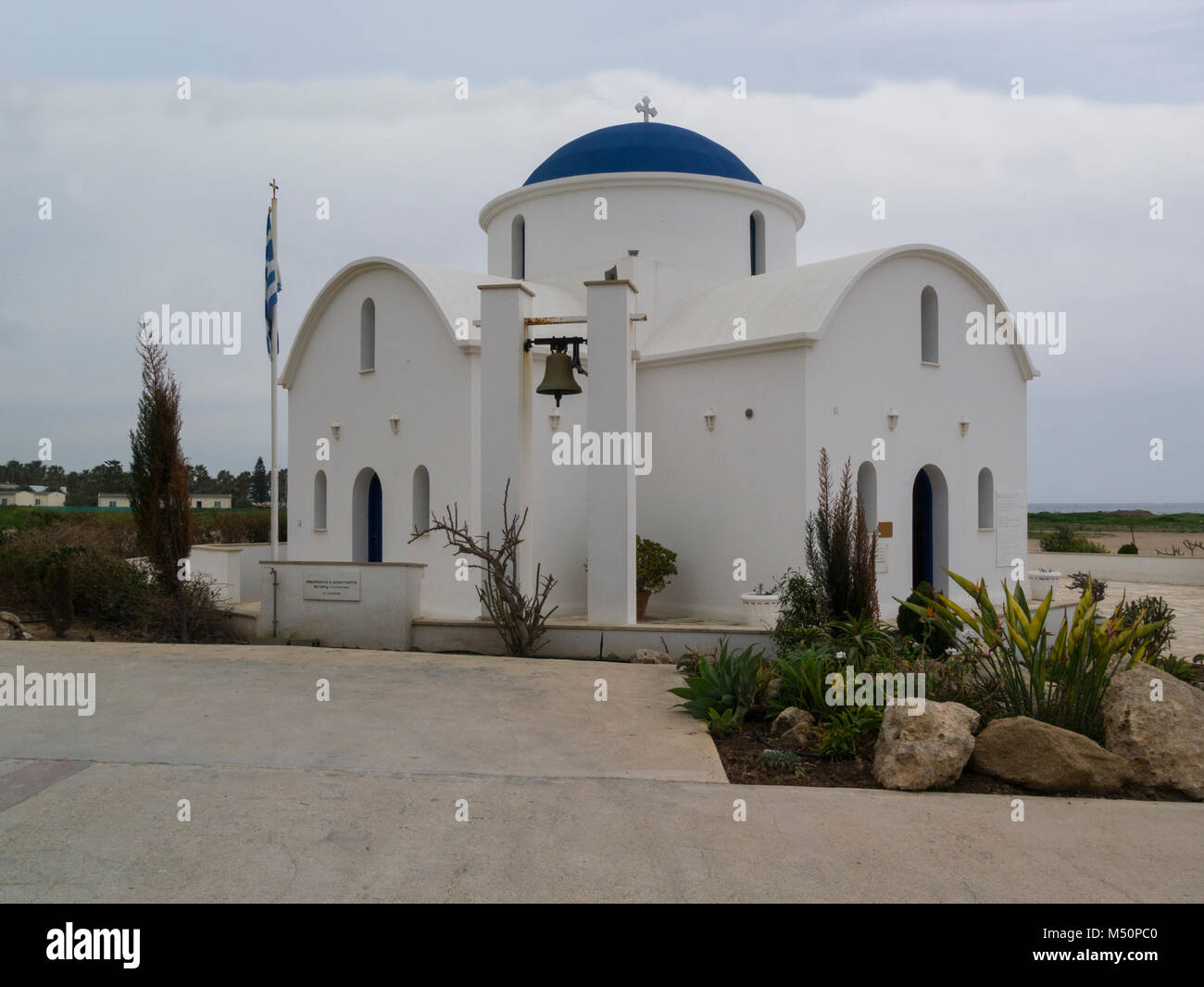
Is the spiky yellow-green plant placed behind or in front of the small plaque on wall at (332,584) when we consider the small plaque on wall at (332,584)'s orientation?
in front

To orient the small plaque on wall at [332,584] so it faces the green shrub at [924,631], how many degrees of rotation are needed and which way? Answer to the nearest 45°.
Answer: approximately 45° to its left

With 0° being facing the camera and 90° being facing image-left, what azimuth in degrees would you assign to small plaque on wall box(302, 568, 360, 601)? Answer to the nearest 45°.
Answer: approximately 0°

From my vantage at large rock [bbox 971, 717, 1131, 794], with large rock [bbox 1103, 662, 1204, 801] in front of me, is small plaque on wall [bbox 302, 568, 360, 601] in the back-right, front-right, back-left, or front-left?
back-left

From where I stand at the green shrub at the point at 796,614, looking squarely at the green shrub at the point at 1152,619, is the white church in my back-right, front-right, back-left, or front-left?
back-left

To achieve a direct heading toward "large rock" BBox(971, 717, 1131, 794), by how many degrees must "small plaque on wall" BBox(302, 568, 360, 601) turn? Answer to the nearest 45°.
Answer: approximately 45° to its left

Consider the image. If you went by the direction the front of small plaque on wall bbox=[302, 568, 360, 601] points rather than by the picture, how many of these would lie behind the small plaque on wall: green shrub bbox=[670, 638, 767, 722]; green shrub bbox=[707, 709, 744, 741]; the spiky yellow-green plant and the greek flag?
1

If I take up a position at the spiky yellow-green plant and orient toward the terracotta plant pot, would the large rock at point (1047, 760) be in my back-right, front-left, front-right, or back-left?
back-left

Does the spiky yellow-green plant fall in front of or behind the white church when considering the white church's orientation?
in front

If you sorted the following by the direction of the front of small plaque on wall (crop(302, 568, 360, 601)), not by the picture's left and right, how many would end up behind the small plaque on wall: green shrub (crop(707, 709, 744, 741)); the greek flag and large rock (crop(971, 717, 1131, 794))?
1
